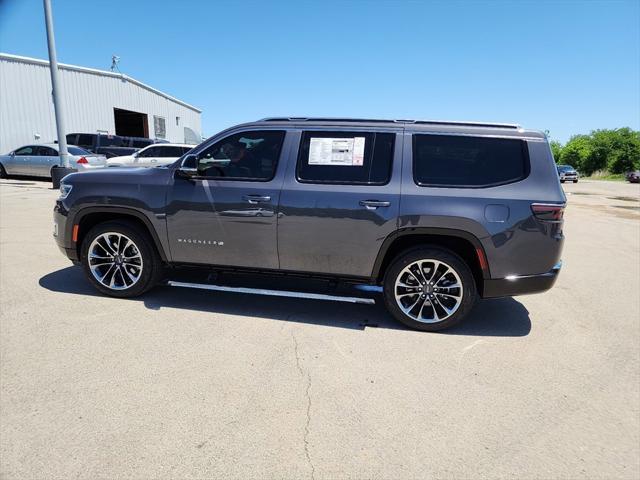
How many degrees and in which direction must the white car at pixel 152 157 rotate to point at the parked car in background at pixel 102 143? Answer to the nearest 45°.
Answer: approximately 45° to its right

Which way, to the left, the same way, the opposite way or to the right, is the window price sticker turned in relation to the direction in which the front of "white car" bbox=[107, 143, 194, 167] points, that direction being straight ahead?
to the left

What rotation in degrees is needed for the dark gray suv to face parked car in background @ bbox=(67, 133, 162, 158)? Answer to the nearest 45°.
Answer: approximately 45° to its right

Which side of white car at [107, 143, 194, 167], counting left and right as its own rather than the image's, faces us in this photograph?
left

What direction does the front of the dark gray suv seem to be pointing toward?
to the viewer's left

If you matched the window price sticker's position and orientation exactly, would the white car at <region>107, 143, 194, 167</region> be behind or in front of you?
behind

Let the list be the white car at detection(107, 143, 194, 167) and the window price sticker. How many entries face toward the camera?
1

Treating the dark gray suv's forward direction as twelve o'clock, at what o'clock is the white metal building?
The white metal building is roughly at 2 o'clock from the dark gray suv.

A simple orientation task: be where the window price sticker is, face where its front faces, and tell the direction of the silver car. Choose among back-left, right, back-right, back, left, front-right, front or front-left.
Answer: back-right

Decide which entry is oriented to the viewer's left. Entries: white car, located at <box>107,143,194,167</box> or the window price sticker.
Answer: the white car
